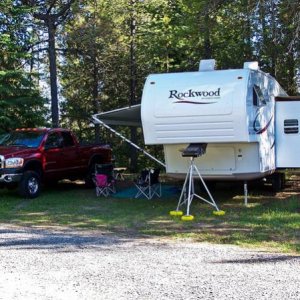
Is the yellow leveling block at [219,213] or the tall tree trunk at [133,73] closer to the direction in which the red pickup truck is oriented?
the yellow leveling block

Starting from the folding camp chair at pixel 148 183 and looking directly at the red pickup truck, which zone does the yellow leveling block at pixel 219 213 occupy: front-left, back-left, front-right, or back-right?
back-left

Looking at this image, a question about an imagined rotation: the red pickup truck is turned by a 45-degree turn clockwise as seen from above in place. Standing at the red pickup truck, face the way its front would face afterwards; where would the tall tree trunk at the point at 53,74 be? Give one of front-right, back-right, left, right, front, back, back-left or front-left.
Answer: right

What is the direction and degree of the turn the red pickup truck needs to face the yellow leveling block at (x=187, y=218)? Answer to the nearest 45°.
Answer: approximately 90° to its left

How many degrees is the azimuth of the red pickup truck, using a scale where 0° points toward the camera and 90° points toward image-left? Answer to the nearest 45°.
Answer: approximately 45°

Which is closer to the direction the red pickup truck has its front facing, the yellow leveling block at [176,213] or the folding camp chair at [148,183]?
the yellow leveling block

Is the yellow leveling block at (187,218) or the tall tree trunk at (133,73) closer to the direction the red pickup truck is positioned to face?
the yellow leveling block

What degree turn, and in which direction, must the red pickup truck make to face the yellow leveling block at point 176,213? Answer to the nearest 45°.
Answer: approximately 90° to its left

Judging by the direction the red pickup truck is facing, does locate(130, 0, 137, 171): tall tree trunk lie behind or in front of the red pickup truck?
behind

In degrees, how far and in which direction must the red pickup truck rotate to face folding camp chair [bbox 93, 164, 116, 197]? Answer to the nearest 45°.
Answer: approximately 135° to its left
